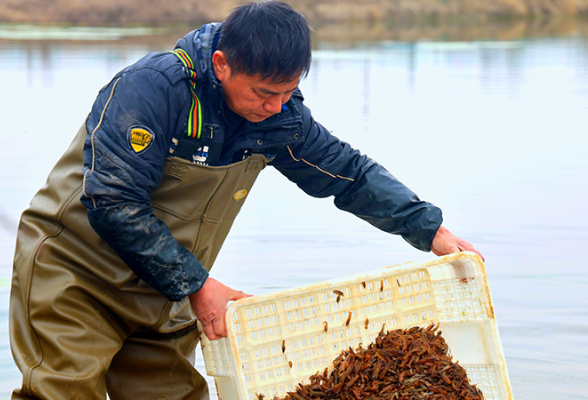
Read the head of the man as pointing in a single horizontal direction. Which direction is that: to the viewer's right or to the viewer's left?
to the viewer's right

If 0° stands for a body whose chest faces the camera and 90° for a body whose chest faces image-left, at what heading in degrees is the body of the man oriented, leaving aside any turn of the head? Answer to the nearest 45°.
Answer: approximately 315°
